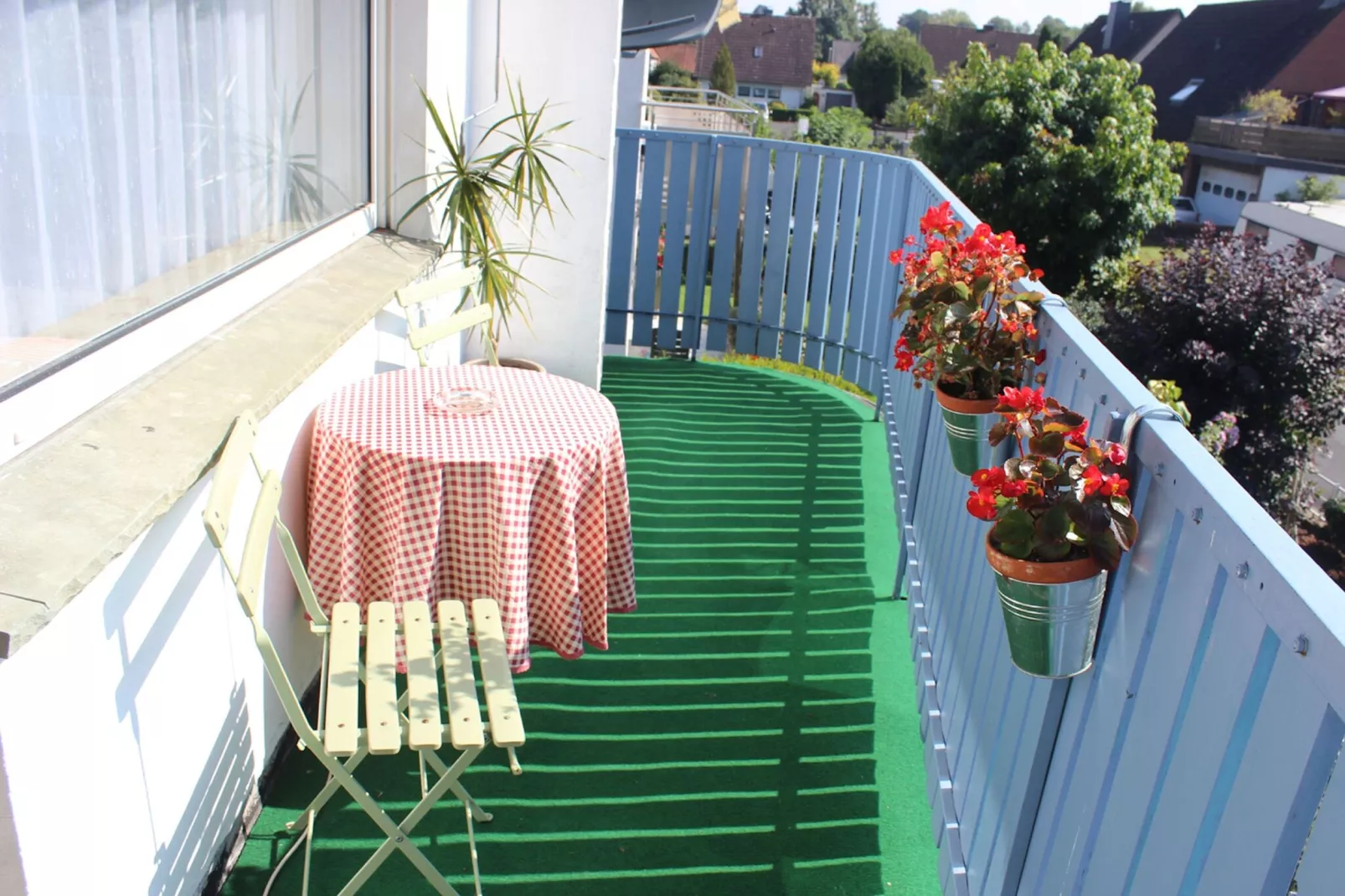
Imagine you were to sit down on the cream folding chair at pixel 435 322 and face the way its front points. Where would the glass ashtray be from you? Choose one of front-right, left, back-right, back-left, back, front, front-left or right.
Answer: front-right

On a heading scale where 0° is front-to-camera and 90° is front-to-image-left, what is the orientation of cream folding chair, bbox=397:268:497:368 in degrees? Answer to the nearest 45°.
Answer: approximately 315°

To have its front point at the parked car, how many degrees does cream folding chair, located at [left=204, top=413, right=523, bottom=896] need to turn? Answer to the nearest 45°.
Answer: approximately 45° to its left

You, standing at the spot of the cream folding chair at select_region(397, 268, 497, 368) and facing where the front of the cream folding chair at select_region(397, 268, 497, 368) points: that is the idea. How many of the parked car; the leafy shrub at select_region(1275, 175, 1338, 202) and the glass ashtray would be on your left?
2

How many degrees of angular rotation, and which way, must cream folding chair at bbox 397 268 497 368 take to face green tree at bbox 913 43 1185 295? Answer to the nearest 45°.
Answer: approximately 90° to its left

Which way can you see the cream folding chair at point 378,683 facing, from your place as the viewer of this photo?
facing to the right of the viewer

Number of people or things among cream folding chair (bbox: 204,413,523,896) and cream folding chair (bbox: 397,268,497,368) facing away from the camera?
0

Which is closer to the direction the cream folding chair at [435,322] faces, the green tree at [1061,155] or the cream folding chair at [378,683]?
the cream folding chair

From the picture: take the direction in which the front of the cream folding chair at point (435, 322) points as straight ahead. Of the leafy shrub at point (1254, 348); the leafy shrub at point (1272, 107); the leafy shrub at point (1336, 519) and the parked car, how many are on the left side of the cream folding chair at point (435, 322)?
4

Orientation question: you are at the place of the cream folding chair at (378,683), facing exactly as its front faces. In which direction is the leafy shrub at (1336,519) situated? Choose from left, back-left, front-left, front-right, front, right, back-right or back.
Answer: front-left

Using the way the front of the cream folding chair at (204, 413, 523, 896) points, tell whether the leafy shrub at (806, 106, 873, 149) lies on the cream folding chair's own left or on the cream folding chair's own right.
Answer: on the cream folding chair's own left

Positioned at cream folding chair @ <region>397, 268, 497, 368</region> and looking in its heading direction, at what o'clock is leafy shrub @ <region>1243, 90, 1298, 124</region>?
The leafy shrub is roughly at 9 o'clock from the cream folding chair.

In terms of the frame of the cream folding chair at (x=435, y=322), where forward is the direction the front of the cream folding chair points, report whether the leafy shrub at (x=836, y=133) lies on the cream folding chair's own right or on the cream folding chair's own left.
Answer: on the cream folding chair's own left

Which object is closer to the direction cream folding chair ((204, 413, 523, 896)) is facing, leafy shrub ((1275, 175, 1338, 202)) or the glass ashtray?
the leafy shrub

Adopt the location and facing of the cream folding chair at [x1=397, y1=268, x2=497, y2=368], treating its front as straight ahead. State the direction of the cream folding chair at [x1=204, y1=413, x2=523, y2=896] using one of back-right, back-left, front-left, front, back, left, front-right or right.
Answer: front-right

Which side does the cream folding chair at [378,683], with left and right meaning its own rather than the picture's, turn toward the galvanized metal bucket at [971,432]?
front

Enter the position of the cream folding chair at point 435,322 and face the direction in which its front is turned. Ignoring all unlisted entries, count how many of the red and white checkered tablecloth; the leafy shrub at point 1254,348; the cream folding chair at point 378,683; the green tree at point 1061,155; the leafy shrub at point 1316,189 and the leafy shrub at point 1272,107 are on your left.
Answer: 4

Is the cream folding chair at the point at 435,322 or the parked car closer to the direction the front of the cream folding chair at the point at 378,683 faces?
the parked car
